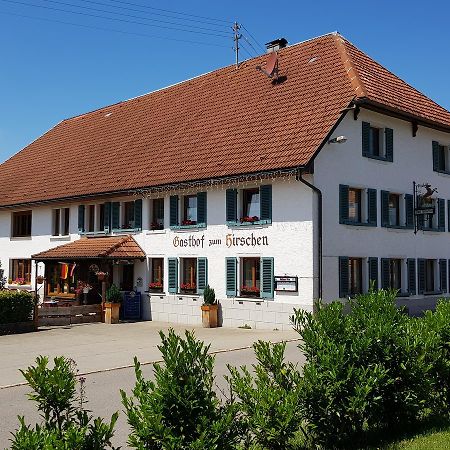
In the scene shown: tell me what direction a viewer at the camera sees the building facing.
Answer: facing the viewer and to the left of the viewer

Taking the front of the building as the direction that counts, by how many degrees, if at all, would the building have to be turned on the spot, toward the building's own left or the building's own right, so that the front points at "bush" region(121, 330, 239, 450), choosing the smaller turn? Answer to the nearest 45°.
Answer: approximately 45° to the building's own left

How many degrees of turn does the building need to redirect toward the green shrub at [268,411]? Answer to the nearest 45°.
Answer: approximately 45° to its left

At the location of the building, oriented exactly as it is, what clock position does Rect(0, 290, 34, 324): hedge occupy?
The hedge is roughly at 1 o'clock from the building.

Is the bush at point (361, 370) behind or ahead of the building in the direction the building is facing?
ahead

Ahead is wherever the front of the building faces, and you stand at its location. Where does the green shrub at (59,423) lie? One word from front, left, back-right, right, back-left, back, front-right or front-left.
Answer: front-left
